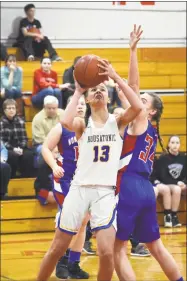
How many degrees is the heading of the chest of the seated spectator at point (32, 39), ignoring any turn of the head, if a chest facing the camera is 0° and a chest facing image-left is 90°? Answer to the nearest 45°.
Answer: approximately 315°

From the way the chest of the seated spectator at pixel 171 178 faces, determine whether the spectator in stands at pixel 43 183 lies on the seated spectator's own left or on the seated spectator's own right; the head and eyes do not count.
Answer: on the seated spectator's own right

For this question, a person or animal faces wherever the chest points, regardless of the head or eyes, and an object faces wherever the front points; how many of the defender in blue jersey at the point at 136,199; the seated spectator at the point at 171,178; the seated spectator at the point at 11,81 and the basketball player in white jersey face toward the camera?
3

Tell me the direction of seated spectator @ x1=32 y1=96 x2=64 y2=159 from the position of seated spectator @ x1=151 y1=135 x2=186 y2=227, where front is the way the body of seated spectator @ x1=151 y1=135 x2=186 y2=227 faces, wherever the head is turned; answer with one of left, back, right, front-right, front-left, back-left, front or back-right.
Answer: right

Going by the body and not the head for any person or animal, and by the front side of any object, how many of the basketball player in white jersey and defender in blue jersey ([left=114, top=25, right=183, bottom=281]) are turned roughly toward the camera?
1

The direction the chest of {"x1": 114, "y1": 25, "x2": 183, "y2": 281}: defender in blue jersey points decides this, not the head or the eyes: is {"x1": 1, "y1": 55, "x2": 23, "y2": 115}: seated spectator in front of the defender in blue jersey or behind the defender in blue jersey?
in front

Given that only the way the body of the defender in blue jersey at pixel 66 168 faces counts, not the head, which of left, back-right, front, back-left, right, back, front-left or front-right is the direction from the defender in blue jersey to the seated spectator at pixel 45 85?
back-left
